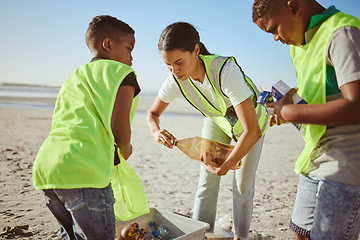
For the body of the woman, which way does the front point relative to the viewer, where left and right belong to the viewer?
facing the viewer and to the left of the viewer

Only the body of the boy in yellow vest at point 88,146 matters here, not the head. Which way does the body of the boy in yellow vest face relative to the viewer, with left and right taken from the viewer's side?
facing away from the viewer and to the right of the viewer

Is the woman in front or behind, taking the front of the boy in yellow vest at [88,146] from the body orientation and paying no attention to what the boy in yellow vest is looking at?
in front

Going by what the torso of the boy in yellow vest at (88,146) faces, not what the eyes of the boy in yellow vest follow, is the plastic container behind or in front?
in front

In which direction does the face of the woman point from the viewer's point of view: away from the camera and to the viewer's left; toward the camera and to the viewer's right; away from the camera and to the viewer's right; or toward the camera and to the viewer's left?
toward the camera and to the viewer's left

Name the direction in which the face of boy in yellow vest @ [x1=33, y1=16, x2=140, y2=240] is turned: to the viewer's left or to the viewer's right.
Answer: to the viewer's right

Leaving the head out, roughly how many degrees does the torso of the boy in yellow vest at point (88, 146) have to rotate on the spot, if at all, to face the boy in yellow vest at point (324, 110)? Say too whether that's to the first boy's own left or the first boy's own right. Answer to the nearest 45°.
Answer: approximately 45° to the first boy's own right

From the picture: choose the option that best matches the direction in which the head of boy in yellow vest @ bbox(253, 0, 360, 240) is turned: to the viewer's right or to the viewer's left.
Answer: to the viewer's left

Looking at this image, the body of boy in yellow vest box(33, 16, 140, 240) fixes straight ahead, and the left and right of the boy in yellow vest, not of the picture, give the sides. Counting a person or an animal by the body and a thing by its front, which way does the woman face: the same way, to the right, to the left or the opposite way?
the opposite way
